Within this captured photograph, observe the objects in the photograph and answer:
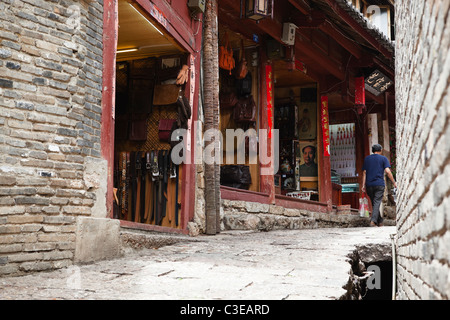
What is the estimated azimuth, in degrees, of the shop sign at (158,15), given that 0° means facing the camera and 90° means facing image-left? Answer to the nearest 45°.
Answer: approximately 315°

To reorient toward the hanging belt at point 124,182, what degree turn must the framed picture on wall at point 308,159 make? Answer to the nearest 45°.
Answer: approximately 45° to its right

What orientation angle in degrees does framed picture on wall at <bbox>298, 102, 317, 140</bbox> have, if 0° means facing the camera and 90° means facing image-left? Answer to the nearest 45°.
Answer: approximately 0°

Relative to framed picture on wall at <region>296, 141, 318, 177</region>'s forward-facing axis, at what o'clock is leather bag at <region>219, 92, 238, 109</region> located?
The leather bag is roughly at 1 o'clock from the framed picture on wall.

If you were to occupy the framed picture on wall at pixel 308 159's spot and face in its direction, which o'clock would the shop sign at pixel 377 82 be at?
The shop sign is roughly at 8 o'clock from the framed picture on wall.

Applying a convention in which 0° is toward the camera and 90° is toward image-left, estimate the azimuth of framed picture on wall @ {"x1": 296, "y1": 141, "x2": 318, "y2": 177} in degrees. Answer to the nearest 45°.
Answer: approximately 0°

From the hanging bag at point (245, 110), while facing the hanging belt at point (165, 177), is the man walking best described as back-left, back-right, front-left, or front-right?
back-left

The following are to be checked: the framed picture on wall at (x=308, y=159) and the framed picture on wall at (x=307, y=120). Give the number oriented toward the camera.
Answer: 2

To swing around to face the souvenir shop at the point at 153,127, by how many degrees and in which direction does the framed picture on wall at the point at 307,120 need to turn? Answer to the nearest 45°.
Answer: approximately 45° to its right
